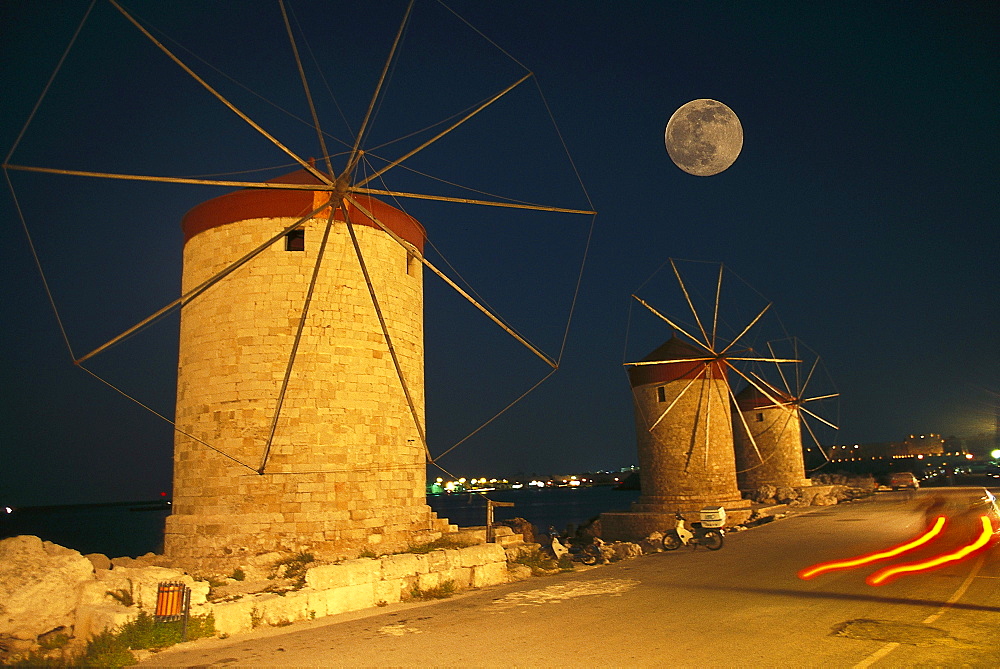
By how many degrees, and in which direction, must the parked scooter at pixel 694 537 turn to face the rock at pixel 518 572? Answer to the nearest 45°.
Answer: approximately 45° to its left

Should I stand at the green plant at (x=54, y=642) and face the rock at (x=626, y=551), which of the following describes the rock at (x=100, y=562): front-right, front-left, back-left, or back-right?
front-left

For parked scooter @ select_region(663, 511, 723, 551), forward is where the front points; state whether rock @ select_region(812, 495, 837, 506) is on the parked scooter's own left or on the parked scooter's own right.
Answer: on the parked scooter's own right

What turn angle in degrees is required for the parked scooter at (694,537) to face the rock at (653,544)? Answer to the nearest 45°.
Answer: approximately 45° to its right

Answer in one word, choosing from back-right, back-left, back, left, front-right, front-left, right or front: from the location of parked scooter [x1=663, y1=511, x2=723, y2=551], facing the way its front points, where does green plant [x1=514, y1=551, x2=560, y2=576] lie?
front-left

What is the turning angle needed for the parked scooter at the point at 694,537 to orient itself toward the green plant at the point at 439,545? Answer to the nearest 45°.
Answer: approximately 45° to its left

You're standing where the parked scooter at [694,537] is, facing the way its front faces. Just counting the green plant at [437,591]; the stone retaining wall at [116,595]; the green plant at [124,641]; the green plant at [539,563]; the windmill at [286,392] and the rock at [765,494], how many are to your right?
1

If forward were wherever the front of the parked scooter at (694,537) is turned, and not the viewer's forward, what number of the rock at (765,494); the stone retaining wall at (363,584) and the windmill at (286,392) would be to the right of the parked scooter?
1

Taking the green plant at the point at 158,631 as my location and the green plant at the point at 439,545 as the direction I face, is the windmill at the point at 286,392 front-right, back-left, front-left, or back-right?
front-left

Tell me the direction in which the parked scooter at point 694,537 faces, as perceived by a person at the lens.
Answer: facing to the left of the viewer

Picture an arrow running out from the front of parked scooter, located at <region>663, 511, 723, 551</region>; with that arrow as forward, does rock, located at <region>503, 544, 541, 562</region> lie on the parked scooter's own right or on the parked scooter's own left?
on the parked scooter's own left

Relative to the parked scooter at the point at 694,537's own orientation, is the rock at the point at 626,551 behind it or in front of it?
in front

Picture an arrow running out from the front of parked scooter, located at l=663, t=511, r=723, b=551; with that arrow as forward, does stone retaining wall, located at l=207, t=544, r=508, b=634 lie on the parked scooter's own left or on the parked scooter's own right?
on the parked scooter's own left

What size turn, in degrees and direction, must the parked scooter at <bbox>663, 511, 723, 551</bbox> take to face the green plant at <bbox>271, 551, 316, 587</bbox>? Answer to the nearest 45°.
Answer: approximately 45° to its left

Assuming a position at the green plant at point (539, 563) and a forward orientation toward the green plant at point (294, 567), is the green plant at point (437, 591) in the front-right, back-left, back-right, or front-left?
front-left

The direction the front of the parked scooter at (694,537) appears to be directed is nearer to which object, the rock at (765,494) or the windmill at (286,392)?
the windmill
